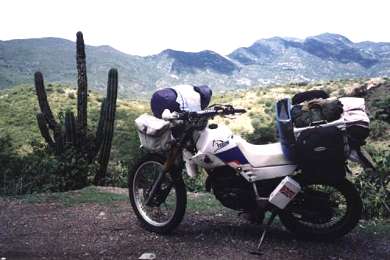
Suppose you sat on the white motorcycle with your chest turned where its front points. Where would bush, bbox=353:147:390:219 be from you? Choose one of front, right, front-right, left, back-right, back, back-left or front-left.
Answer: back-right

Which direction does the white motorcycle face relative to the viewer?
to the viewer's left

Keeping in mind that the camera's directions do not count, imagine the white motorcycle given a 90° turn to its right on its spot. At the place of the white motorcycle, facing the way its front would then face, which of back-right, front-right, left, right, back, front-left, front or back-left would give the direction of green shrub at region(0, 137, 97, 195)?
front-left

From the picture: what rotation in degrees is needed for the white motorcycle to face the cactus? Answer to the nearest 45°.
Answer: approximately 45° to its right

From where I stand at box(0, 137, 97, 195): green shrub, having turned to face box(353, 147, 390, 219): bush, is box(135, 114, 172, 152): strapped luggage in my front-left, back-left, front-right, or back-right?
front-right

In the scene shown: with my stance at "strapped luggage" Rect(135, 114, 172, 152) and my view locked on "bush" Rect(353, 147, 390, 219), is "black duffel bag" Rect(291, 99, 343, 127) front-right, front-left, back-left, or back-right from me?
front-right
